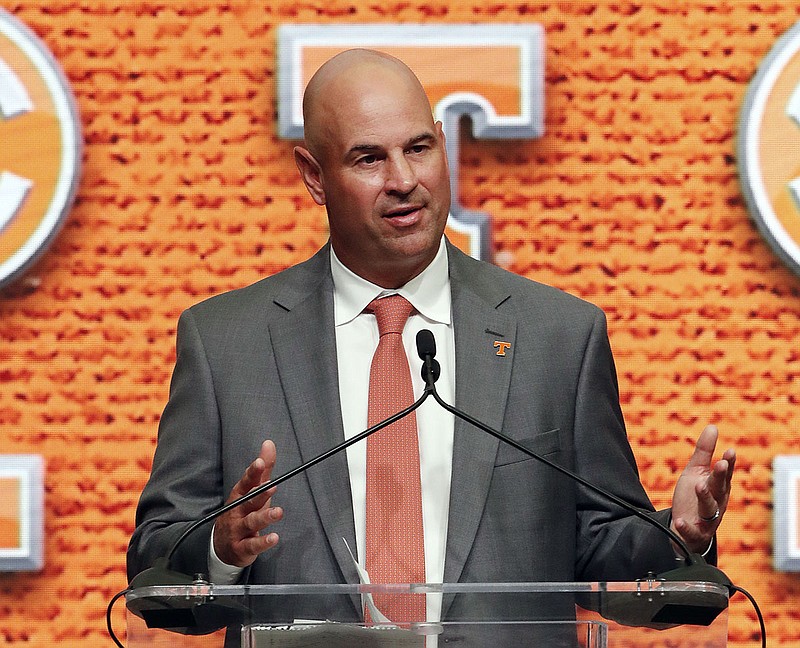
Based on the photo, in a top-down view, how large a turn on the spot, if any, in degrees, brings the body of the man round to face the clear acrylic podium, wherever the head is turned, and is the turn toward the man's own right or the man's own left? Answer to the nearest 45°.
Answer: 0° — they already face it

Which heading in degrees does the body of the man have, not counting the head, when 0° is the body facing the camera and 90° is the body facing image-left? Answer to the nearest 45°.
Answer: approximately 0°
